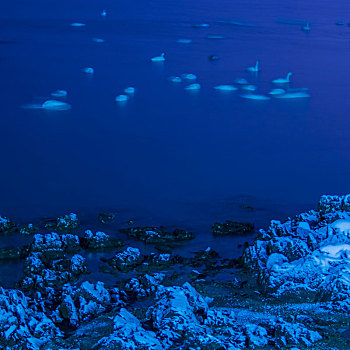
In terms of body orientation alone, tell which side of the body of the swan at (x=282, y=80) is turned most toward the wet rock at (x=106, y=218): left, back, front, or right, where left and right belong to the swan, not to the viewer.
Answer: right

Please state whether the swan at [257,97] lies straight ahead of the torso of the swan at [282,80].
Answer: no

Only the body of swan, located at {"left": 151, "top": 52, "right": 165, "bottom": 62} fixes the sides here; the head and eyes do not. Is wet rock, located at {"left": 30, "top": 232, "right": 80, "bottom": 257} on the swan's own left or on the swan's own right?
on the swan's own right

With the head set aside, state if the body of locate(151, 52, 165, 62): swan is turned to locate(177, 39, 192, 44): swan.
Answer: no

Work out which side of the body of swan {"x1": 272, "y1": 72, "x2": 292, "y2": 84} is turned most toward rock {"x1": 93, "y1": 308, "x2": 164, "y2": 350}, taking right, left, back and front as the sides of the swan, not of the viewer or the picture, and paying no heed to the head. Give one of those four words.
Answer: right

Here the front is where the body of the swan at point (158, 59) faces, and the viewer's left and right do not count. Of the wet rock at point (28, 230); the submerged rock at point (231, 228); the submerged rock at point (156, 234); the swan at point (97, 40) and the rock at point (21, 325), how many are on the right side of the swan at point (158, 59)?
4

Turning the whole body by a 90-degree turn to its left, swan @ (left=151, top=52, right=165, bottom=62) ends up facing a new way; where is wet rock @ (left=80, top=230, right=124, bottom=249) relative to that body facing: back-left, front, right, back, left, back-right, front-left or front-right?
back

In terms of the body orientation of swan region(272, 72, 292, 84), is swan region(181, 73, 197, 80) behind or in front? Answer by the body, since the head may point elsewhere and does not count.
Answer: behind

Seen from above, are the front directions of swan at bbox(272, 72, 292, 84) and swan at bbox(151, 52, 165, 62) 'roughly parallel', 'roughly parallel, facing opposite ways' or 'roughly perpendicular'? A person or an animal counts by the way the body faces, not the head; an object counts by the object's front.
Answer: roughly parallel

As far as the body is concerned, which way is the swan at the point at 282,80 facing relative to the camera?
to the viewer's right

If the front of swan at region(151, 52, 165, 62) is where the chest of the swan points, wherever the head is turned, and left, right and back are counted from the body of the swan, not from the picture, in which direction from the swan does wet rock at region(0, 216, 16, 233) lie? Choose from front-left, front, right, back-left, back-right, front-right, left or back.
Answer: right

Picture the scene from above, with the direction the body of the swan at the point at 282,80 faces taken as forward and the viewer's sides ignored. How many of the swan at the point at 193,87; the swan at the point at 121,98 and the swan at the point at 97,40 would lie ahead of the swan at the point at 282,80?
0

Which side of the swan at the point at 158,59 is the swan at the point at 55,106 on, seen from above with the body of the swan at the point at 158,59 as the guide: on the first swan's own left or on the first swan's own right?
on the first swan's own right

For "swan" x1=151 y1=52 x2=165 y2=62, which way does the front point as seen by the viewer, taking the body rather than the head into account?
to the viewer's right

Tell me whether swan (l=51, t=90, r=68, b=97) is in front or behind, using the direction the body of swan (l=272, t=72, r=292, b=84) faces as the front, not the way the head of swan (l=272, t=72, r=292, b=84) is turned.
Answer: behind

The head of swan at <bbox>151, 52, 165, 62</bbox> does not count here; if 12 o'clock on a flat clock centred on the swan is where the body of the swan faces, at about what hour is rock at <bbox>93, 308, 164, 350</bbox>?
The rock is roughly at 3 o'clock from the swan.

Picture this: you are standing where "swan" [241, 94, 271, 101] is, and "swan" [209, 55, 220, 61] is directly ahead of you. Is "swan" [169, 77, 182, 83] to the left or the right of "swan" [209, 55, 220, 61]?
left

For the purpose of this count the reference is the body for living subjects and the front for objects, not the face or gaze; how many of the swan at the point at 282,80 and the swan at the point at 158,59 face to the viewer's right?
2

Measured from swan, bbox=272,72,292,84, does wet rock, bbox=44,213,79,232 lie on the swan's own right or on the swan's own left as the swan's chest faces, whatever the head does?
on the swan's own right
